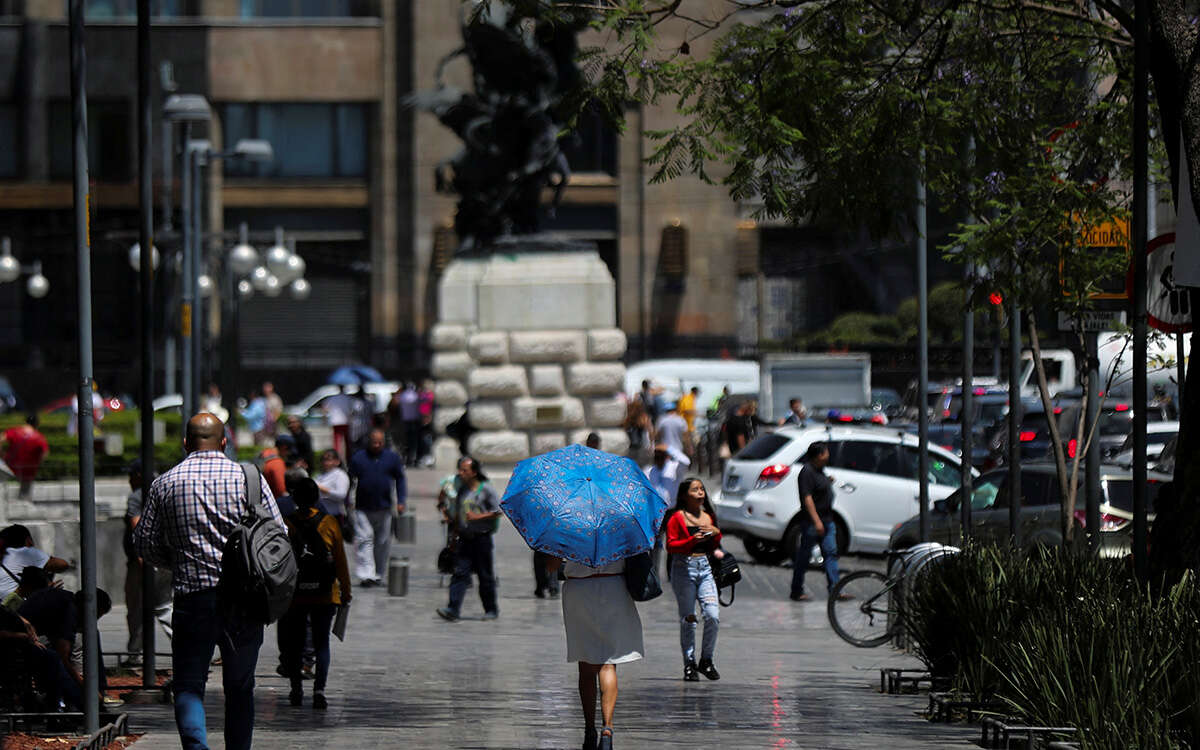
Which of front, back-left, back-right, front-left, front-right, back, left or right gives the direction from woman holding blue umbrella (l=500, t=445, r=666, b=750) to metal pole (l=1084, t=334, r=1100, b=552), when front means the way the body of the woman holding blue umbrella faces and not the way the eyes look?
front-right

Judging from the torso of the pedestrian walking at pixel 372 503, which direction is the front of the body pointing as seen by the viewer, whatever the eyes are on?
toward the camera

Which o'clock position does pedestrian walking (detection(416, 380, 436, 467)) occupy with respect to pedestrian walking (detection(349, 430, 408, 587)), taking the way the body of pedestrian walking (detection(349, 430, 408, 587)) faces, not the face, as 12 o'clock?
pedestrian walking (detection(416, 380, 436, 467)) is roughly at 6 o'clock from pedestrian walking (detection(349, 430, 408, 587)).

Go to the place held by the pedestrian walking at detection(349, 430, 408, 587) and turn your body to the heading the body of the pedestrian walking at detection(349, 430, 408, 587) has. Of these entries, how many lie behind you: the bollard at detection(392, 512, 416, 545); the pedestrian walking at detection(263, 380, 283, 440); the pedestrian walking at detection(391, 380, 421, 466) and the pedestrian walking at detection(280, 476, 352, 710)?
3

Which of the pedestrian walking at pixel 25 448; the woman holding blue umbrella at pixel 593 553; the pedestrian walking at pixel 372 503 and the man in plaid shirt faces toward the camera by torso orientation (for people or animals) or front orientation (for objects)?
the pedestrian walking at pixel 372 503

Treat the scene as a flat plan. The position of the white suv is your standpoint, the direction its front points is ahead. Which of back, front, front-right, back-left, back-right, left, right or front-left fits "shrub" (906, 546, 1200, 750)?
back-right

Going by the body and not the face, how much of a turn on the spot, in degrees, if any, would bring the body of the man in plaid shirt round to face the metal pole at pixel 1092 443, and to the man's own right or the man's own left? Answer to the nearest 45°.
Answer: approximately 45° to the man's own right

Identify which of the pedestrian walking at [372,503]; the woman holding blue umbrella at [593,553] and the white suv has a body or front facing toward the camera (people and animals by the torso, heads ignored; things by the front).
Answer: the pedestrian walking

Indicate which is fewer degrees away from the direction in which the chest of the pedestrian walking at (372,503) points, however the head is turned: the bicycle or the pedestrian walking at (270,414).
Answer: the bicycle

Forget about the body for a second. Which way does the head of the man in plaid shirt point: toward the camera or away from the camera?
away from the camera

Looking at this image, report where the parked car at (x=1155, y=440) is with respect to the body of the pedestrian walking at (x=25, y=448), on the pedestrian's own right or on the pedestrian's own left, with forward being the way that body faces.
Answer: on the pedestrian's own right

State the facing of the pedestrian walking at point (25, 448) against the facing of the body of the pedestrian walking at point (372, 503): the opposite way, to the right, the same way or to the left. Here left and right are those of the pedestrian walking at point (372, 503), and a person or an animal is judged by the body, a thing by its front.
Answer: the opposite way

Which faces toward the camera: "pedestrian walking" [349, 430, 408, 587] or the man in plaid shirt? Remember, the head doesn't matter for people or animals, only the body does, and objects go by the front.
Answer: the pedestrian walking

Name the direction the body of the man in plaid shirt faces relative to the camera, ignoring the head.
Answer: away from the camera

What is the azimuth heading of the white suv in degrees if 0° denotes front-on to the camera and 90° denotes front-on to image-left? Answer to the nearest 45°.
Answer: approximately 225°

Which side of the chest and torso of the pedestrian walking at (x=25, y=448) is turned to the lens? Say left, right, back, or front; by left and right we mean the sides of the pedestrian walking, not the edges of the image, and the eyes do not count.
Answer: back

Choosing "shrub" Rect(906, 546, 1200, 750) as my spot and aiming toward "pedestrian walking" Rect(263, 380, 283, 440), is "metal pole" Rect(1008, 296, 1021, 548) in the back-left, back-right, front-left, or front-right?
front-right

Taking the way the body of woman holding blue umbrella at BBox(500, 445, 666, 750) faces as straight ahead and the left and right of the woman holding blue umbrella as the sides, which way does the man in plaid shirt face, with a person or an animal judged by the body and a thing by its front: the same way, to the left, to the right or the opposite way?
the same way

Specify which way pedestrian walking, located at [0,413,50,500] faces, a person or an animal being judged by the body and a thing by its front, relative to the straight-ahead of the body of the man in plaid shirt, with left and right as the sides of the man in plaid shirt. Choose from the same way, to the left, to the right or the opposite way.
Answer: the same way

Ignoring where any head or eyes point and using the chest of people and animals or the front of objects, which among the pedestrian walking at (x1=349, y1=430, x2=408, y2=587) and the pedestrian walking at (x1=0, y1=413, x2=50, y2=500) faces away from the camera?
the pedestrian walking at (x1=0, y1=413, x2=50, y2=500)

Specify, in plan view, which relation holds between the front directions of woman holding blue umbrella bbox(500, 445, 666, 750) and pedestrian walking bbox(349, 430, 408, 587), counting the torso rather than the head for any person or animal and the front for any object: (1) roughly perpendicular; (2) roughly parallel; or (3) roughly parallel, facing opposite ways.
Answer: roughly parallel, facing opposite ways

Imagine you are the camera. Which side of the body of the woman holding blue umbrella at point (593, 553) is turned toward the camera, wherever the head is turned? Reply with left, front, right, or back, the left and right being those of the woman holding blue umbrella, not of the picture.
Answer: back
